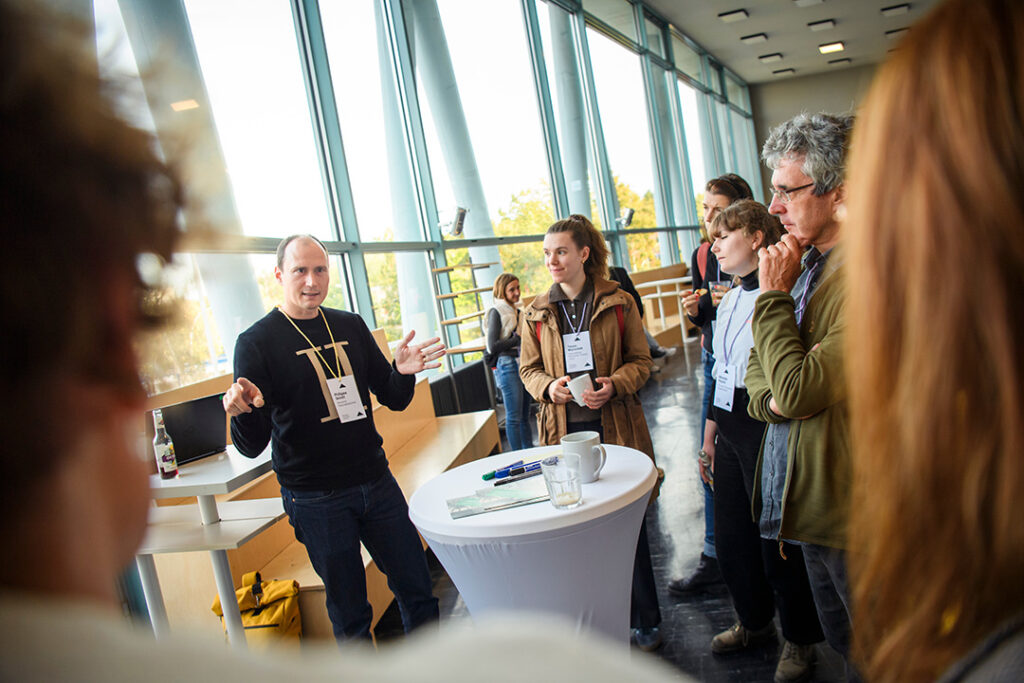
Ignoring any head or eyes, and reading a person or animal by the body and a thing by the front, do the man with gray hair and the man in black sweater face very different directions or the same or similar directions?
very different directions

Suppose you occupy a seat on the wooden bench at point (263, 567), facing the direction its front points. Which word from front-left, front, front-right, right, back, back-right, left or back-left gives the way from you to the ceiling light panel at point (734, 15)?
left

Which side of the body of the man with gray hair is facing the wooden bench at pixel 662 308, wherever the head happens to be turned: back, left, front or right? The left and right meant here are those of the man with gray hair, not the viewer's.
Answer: right

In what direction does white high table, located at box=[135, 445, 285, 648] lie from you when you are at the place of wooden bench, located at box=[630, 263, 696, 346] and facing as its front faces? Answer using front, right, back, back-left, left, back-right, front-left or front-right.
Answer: front-right

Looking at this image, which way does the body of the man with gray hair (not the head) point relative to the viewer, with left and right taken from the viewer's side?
facing to the left of the viewer

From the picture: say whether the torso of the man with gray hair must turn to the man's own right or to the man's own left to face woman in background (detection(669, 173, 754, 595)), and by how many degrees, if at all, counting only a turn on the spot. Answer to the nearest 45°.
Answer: approximately 90° to the man's own right

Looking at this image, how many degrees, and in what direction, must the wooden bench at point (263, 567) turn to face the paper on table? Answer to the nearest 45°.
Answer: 0° — it already faces it

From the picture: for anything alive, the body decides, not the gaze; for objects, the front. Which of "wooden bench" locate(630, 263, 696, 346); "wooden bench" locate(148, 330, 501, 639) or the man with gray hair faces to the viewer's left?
the man with gray hair

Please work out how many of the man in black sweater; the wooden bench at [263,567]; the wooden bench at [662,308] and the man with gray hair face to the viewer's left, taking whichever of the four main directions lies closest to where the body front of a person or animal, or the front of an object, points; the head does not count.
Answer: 1

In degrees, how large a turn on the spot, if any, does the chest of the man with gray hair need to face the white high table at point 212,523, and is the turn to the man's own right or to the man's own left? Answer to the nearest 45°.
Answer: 0° — they already face it

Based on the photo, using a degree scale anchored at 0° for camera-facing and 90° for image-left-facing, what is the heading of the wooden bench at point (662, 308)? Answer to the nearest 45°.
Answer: approximately 315°

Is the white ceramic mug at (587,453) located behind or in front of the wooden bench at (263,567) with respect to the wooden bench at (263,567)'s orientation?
in front
